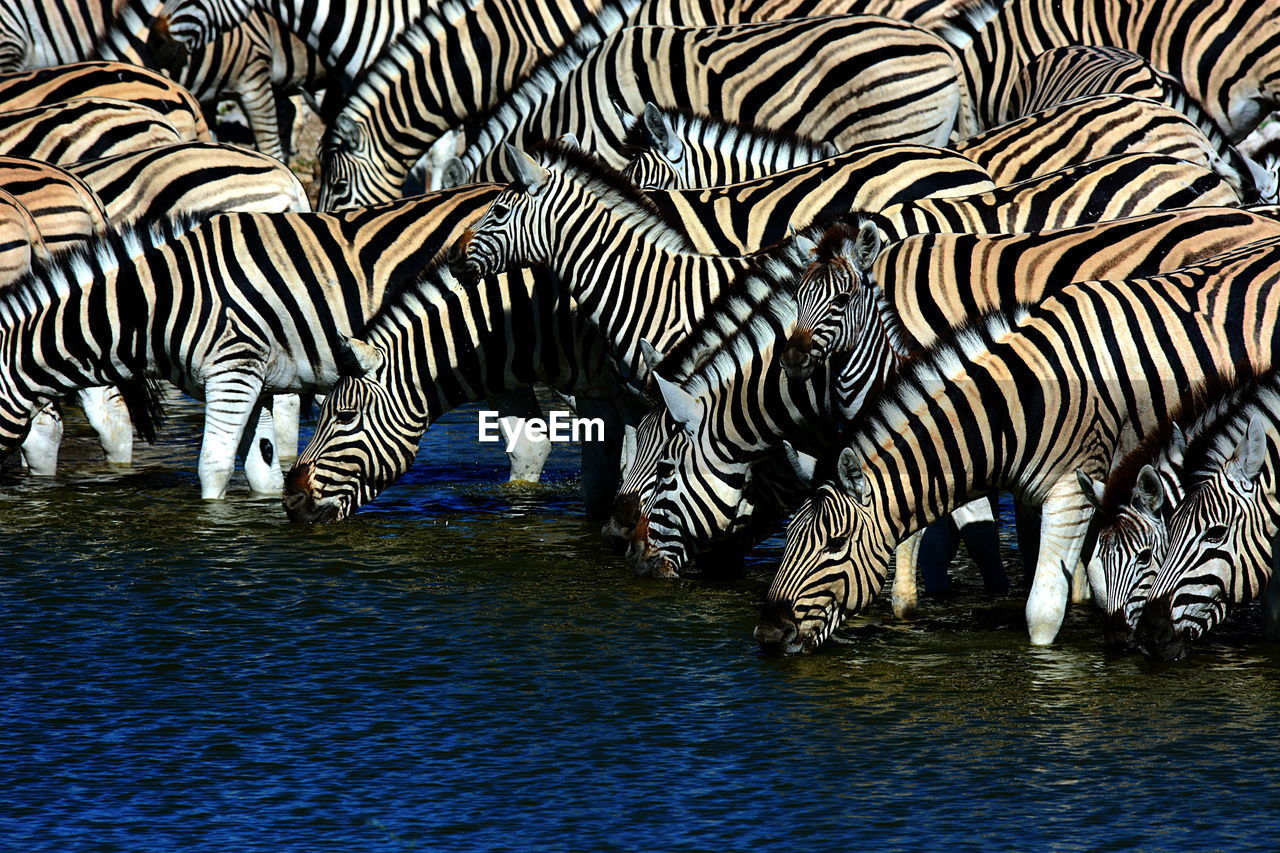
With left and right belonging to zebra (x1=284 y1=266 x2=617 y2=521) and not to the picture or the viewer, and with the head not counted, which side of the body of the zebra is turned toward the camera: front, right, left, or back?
left

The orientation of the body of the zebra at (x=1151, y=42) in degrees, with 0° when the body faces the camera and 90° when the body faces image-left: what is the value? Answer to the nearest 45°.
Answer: approximately 90°

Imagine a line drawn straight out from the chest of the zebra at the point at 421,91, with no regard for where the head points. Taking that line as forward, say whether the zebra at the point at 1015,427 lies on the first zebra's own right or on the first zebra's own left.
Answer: on the first zebra's own left

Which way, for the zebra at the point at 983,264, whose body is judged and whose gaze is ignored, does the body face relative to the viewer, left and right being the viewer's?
facing to the left of the viewer

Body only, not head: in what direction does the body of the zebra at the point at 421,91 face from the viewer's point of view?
to the viewer's left

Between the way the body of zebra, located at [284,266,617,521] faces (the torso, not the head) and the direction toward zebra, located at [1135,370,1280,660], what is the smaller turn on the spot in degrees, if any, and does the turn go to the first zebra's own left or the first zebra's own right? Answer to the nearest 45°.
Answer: approximately 135° to the first zebra's own left

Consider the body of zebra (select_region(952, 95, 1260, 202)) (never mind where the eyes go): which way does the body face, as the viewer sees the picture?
to the viewer's left

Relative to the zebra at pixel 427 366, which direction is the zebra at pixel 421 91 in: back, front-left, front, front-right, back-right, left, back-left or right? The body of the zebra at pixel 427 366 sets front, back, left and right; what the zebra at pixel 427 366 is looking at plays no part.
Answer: right

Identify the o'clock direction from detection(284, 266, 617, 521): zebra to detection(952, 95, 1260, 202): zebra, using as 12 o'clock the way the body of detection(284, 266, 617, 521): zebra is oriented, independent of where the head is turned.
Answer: detection(952, 95, 1260, 202): zebra is roughly at 6 o'clock from detection(284, 266, 617, 521): zebra.

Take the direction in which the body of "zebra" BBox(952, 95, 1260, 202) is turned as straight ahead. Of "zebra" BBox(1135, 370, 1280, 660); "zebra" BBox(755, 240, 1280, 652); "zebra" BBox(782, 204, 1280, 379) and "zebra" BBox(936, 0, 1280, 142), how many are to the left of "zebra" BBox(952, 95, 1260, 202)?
3
